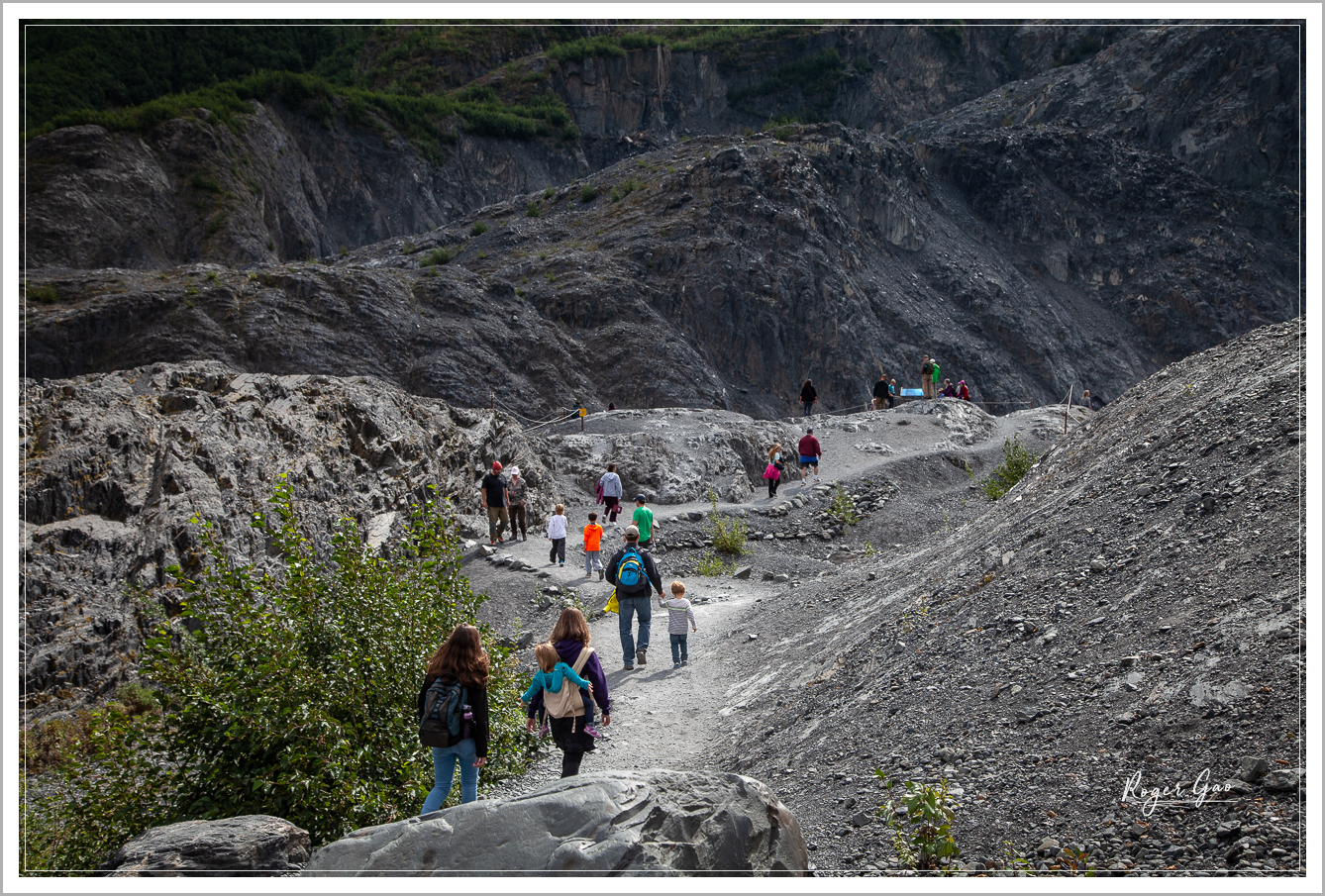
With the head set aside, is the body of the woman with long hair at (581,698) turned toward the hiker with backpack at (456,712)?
no

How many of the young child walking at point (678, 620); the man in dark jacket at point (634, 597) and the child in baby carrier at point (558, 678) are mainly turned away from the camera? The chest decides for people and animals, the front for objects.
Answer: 3

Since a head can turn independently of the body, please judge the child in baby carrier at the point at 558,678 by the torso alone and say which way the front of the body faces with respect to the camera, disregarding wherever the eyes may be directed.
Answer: away from the camera

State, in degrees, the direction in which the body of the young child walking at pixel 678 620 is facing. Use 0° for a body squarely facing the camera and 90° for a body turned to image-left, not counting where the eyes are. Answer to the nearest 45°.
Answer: approximately 180°

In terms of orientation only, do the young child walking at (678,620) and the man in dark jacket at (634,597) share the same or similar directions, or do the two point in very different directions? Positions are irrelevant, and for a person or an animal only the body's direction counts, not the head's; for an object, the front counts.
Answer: same or similar directions

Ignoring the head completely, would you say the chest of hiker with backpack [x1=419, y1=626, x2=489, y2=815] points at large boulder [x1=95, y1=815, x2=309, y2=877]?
no

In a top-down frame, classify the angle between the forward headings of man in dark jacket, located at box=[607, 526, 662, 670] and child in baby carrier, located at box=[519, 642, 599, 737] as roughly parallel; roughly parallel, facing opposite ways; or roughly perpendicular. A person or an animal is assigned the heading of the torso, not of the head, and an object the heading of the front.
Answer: roughly parallel

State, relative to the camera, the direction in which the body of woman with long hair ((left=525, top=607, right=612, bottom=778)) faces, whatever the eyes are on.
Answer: away from the camera

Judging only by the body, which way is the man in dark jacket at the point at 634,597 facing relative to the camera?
away from the camera

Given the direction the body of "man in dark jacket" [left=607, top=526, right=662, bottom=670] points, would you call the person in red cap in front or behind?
in front

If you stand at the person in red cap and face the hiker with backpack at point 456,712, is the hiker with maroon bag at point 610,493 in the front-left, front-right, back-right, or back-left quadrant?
back-left

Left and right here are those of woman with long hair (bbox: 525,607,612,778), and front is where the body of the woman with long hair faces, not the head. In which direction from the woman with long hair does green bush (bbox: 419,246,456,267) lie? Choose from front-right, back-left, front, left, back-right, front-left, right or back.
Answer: front

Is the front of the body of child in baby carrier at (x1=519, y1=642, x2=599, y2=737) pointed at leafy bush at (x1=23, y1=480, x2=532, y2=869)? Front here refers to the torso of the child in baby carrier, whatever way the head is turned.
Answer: no
